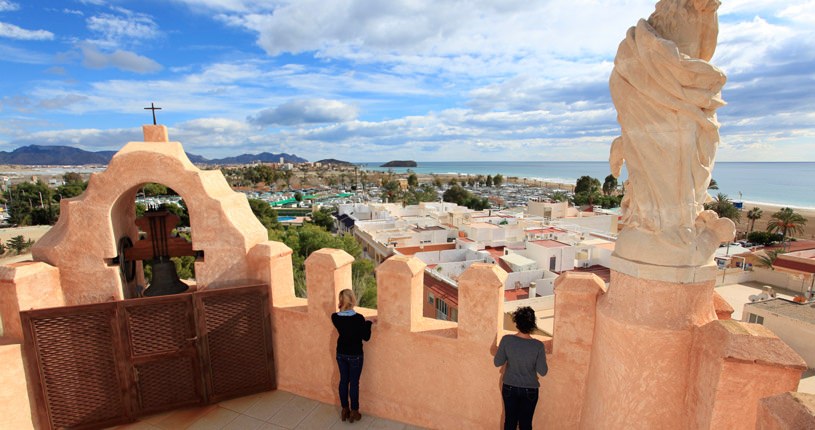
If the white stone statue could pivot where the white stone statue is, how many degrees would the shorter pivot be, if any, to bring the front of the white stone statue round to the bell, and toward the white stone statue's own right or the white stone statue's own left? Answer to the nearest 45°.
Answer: approximately 135° to the white stone statue's own left

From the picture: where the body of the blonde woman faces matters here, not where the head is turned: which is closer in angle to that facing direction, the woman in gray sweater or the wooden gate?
the wooden gate

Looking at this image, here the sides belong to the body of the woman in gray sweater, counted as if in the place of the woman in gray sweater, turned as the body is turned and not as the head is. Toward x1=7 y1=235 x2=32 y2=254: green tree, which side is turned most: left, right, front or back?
left

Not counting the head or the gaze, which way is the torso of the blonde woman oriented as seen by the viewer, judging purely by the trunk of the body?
away from the camera

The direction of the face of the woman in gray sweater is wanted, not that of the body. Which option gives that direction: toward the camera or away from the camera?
away from the camera

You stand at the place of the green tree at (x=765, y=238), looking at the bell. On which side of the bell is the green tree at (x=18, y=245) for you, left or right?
right

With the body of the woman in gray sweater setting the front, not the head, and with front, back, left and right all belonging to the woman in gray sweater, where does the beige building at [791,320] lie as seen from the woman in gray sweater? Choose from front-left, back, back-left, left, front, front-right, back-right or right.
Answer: front-right

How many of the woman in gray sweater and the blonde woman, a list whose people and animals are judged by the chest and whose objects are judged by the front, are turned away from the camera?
2

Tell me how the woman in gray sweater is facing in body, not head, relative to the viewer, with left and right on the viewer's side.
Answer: facing away from the viewer
